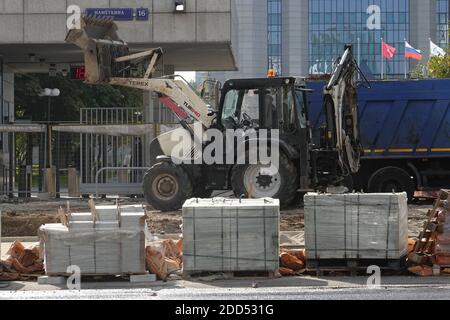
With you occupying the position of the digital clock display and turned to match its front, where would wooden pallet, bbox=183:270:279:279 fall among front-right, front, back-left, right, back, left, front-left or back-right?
front

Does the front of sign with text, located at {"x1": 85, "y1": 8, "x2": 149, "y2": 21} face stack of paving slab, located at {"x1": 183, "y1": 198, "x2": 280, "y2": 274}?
yes

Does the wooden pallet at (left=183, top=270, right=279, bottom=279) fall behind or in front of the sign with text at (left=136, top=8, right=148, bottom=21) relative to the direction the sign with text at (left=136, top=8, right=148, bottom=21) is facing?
in front

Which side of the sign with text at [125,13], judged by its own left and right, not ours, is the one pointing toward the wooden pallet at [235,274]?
front

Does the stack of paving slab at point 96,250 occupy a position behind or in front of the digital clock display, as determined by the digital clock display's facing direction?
in front

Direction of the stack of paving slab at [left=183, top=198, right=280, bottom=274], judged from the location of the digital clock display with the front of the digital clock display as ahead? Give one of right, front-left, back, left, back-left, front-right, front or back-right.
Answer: front

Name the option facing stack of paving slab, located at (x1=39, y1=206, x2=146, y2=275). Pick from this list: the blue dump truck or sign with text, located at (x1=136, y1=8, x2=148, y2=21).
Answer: the sign with text

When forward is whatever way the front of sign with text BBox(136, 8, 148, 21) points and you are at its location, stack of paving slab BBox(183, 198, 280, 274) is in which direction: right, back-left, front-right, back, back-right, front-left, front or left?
front

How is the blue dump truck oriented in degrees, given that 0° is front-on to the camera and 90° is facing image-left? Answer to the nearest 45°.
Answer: approximately 270°

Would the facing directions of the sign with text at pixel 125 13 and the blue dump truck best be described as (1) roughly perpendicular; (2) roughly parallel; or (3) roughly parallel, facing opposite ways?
roughly perpendicular

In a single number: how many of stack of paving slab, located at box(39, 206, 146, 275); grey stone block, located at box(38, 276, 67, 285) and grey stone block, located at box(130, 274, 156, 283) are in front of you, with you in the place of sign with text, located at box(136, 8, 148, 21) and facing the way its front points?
3

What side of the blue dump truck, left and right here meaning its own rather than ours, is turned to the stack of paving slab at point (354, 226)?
right

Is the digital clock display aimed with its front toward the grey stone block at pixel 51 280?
yes

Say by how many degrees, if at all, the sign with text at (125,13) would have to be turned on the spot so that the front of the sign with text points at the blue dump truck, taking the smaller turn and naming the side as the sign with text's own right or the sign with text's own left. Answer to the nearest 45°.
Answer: approximately 45° to the sign with text's own left

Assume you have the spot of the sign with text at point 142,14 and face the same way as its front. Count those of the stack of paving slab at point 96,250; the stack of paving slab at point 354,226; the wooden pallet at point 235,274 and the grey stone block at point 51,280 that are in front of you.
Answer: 4

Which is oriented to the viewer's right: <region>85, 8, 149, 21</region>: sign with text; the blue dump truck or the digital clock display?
the blue dump truck

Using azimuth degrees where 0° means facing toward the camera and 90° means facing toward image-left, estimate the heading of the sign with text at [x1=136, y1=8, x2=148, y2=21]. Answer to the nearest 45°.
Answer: approximately 0°

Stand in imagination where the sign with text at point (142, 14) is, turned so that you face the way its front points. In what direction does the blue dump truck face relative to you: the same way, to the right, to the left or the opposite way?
to the left

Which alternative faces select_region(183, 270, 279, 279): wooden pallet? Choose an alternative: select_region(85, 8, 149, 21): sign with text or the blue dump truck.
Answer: the sign with text

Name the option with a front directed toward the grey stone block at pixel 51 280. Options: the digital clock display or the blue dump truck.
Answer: the digital clock display

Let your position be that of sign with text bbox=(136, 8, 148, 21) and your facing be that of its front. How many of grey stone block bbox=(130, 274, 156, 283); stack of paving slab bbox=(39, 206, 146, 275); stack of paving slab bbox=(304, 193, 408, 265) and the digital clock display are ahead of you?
3
